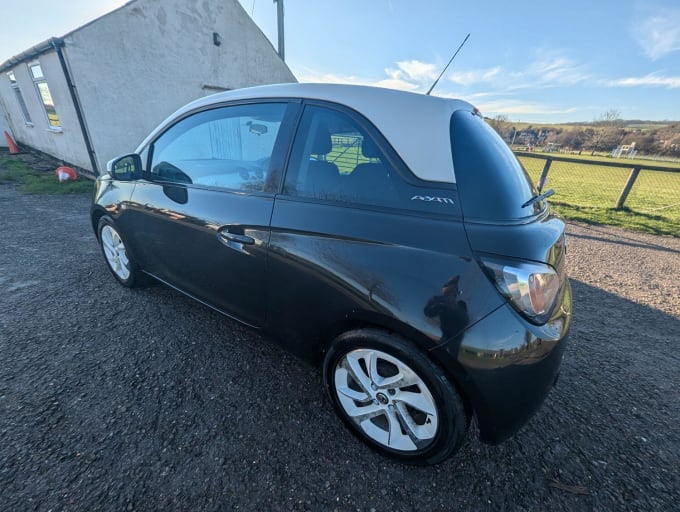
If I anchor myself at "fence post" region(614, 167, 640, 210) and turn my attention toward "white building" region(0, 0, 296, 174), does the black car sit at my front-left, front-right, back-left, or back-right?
front-left

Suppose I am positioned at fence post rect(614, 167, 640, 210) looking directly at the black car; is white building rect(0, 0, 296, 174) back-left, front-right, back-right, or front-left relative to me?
front-right

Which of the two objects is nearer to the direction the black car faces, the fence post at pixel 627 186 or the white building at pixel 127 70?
the white building

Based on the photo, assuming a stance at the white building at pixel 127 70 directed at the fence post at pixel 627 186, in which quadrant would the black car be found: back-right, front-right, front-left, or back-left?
front-right

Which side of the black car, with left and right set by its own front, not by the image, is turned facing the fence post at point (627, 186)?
right

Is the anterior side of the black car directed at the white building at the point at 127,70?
yes

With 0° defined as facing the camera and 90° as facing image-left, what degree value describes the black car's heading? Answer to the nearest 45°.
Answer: approximately 135°
